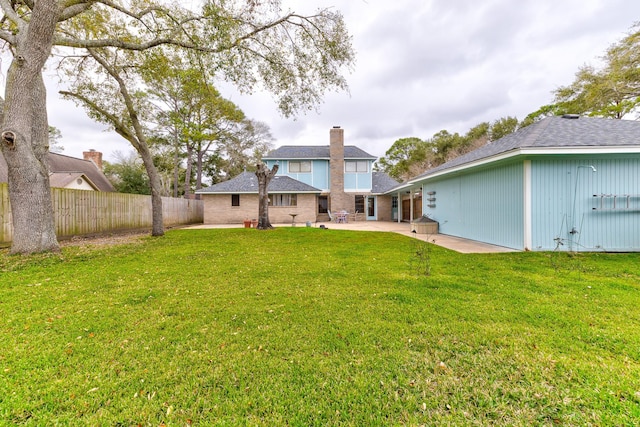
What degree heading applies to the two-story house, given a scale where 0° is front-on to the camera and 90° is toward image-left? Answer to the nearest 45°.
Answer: approximately 180°

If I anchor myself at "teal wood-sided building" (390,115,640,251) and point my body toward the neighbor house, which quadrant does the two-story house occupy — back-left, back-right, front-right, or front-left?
front-right

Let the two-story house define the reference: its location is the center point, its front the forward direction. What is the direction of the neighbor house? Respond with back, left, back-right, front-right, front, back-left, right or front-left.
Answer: left

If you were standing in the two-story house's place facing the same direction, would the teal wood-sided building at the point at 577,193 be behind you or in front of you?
behind

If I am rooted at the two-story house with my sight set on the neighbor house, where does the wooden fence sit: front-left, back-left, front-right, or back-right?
front-left

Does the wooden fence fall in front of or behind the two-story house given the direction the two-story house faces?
behind
